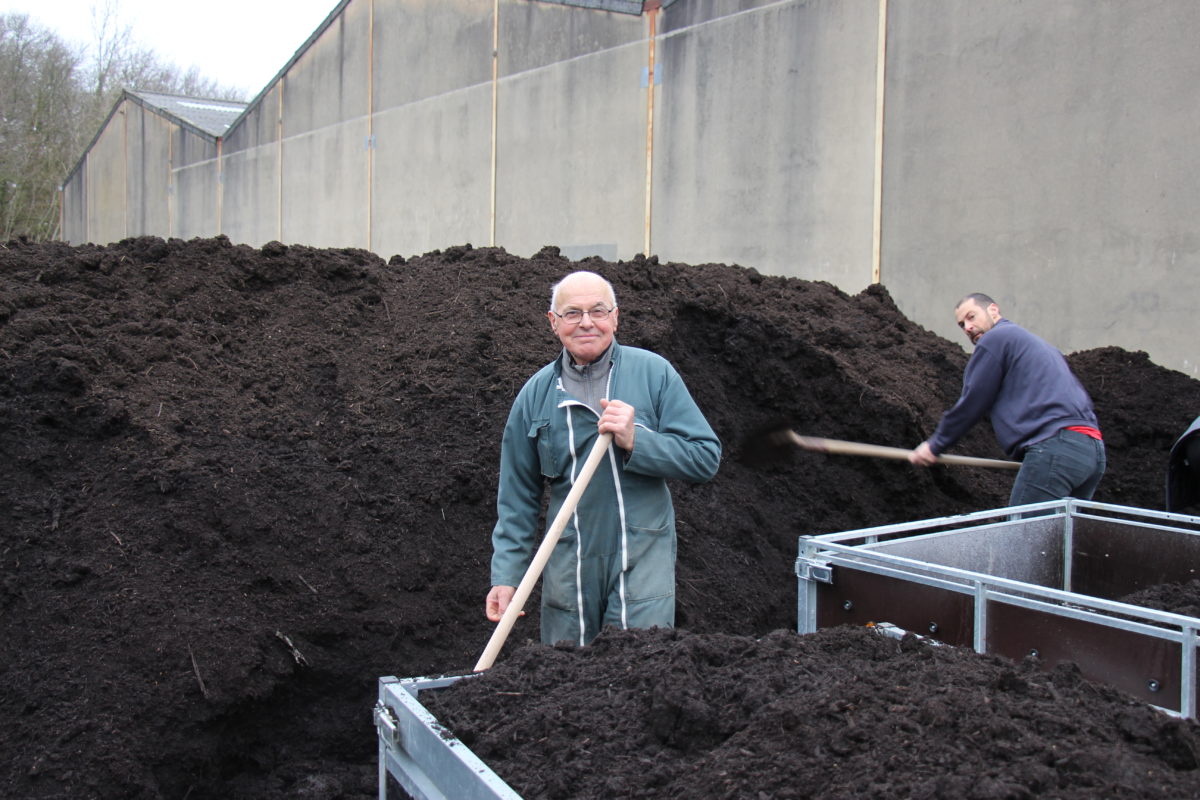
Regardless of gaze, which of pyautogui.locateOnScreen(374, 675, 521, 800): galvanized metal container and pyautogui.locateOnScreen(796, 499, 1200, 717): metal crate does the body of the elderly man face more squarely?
the galvanized metal container

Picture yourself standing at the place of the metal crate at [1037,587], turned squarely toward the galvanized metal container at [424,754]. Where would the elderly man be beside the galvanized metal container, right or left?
right

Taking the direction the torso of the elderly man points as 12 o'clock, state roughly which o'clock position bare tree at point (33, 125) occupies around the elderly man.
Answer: The bare tree is roughly at 5 o'clock from the elderly man.

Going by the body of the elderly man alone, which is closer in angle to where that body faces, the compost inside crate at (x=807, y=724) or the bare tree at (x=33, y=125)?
the compost inside crate

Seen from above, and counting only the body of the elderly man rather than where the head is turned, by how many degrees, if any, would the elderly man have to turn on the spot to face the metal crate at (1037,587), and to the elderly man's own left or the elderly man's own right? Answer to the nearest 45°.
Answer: approximately 90° to the elderly man's own left

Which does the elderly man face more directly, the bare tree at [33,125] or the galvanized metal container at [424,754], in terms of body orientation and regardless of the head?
the galvanized metal container

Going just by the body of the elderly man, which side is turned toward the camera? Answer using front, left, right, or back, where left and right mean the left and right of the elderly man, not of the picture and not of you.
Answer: front

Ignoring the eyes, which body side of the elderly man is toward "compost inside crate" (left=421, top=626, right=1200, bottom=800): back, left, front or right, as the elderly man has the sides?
front

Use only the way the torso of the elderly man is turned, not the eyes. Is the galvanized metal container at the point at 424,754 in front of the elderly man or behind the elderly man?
in front
